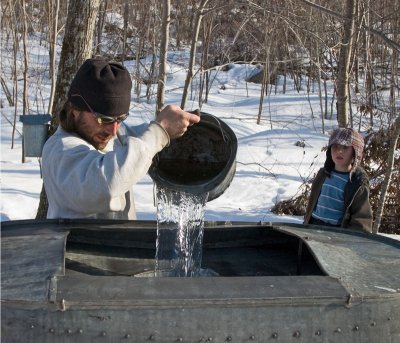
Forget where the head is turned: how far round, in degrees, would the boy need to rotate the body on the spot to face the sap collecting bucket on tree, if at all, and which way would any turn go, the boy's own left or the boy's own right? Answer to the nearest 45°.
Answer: approximately 45° to the boy's own right

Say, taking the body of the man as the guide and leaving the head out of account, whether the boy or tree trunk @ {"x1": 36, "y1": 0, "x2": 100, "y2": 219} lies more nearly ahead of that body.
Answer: the boy

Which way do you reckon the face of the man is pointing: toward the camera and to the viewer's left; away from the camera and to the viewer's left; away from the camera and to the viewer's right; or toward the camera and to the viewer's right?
toward the camera and to the viewer's right

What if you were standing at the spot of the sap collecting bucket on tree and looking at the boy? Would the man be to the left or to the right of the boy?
right

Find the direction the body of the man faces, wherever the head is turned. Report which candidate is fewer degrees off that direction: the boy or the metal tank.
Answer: the metal tank

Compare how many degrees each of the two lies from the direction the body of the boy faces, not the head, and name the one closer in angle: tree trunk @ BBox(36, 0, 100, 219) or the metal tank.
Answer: the metal tank

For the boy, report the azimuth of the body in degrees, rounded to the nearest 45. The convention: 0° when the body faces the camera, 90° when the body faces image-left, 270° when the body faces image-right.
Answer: approximately 45°

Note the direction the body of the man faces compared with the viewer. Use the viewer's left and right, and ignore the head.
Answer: facing the viewer and to the right of the viewer

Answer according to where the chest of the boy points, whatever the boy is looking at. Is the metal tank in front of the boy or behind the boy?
in front

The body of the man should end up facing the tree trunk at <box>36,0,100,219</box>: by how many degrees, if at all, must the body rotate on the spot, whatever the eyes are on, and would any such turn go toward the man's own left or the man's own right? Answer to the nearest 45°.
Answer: approximately 135° to the man's own left

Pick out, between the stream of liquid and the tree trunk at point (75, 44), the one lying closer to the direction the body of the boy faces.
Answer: the stream of liquid

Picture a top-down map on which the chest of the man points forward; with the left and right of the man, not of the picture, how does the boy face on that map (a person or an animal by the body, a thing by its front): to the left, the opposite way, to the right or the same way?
to the right

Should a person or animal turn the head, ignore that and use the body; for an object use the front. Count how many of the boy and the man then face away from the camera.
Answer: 0

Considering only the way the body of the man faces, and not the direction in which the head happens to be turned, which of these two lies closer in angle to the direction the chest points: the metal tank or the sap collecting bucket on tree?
the metal tank

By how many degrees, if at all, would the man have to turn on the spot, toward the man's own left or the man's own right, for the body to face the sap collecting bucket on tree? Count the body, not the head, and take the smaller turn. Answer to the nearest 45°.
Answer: approximately 135° to the man's own left

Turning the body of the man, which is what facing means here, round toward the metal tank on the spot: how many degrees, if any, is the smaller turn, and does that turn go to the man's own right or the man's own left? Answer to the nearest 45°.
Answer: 0° — they already face it
